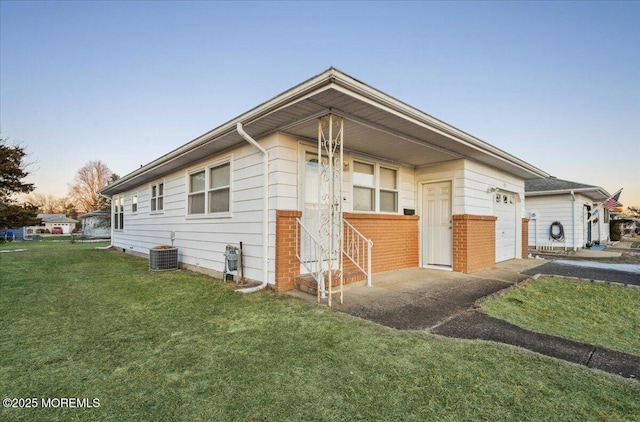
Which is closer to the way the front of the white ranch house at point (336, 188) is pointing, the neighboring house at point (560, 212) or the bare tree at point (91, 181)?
the neighboring house

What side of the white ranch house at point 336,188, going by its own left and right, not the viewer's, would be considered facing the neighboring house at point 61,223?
back

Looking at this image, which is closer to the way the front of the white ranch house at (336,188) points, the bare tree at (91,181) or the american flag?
the american flag

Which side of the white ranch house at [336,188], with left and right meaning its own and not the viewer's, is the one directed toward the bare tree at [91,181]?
back

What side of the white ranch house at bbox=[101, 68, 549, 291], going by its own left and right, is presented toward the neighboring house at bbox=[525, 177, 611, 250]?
left

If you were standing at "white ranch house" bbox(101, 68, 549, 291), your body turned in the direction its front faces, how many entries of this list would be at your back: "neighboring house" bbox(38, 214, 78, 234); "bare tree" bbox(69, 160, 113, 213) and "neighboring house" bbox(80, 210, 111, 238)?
3

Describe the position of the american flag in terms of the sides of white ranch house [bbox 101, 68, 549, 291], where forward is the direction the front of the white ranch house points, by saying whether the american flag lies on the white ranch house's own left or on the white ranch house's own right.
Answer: on the white ranch house's own left

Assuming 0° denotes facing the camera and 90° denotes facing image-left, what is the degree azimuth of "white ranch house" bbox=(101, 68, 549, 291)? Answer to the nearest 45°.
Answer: approximately 315°

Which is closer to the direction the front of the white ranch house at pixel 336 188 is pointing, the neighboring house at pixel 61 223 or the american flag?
the american flag

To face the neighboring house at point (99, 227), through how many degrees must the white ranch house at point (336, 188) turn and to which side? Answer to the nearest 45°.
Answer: approximately 180°
